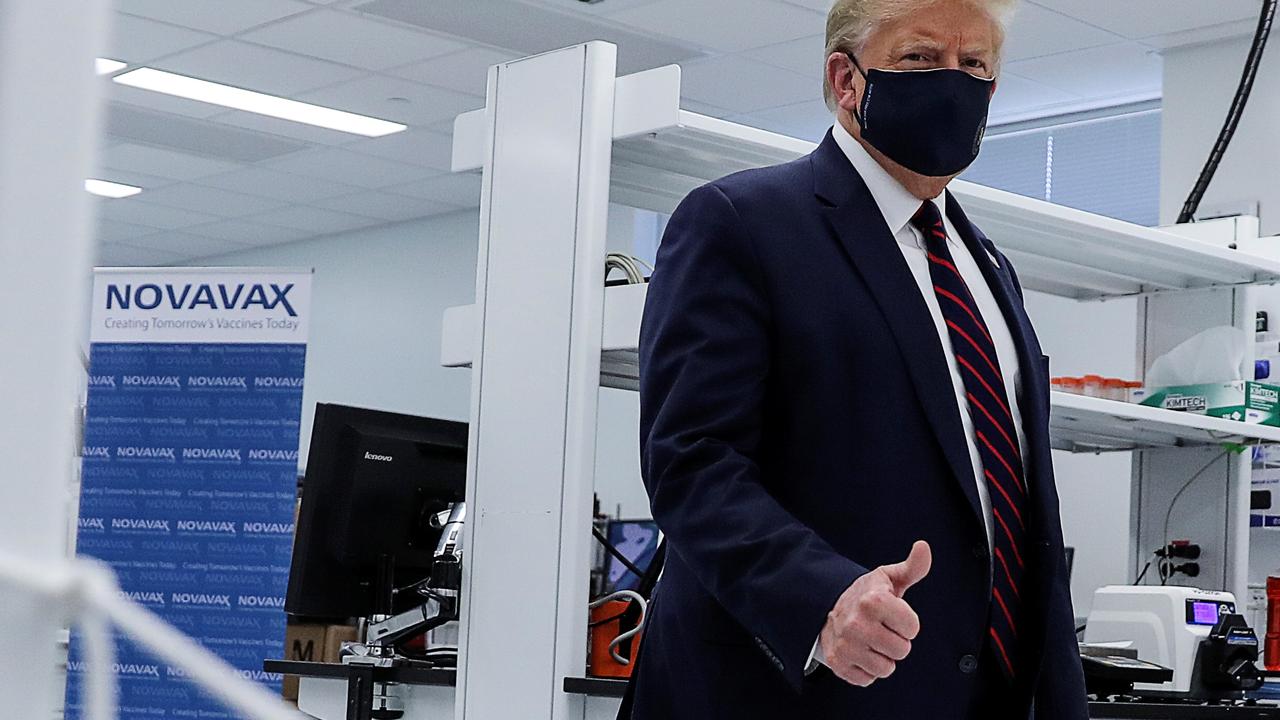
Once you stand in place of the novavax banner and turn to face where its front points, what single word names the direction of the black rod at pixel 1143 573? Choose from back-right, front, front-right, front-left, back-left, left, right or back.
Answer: front-left

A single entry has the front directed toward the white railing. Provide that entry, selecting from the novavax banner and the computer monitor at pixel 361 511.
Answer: the novavax banner

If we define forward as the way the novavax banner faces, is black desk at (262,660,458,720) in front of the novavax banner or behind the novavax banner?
in front

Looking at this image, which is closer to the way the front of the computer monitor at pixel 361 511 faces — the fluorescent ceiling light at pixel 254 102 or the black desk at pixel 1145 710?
the fluorescent ceiling light

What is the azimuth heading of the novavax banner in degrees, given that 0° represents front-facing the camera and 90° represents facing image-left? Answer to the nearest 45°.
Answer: approximately 0°

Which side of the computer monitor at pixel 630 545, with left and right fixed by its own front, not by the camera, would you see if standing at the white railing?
front

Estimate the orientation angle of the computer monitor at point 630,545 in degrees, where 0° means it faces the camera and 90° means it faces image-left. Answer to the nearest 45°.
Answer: approximately 0°

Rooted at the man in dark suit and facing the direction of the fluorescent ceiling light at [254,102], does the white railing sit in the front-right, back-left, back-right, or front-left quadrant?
back-left

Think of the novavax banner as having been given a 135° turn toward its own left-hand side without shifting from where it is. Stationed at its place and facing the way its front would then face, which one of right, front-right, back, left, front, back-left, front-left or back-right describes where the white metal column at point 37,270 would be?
back-right

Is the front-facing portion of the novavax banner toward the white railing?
yes

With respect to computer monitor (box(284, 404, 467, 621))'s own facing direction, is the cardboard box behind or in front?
in front
